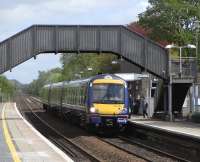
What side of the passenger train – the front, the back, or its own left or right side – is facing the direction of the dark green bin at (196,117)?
left

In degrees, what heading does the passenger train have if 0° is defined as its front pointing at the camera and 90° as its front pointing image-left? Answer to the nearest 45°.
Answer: approximately 315°
